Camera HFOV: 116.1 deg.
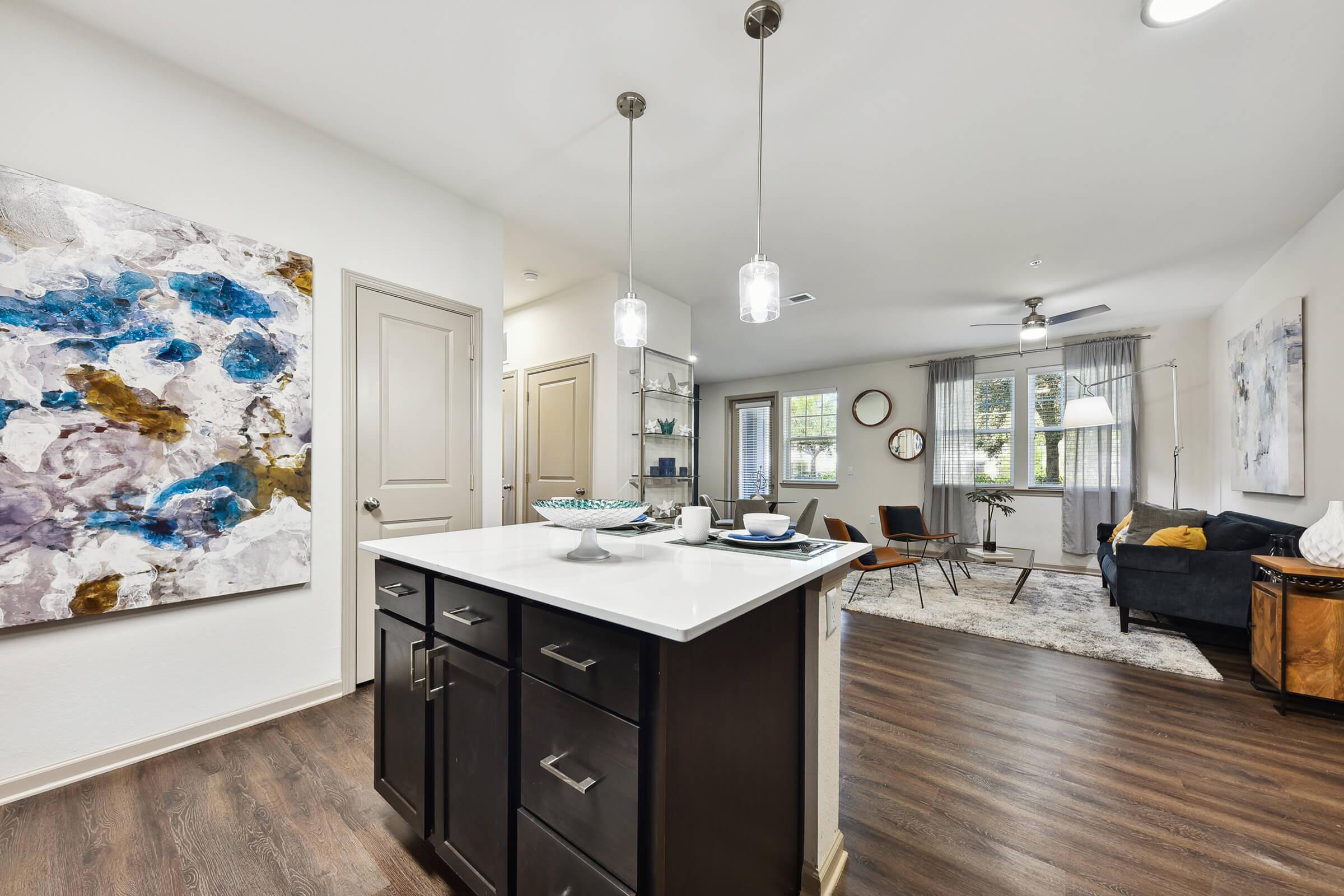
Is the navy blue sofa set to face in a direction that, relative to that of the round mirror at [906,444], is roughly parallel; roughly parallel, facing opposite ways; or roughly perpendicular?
roughly perpendicular

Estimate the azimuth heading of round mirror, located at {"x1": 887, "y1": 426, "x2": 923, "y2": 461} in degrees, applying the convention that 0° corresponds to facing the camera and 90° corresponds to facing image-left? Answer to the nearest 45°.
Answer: approximately 0°

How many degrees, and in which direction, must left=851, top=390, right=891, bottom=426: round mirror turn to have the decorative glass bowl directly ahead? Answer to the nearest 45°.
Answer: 0° — it already faces it

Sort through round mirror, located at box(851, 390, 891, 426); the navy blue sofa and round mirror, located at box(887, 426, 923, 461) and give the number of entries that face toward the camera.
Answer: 2

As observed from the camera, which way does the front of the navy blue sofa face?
facing to the left of the viewer

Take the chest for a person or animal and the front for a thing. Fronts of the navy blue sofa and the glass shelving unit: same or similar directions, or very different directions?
very different directions

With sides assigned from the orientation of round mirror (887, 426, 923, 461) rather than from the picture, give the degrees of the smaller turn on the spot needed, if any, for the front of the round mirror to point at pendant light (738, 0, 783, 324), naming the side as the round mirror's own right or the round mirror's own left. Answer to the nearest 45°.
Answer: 0° — it already faces it

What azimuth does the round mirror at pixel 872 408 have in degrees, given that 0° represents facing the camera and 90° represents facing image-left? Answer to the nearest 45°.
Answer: approximately 0°

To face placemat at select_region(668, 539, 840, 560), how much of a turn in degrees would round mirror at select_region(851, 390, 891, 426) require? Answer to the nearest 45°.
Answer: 0° — it already faces it

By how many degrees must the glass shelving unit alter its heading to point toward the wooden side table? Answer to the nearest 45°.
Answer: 0° — it already faces it
